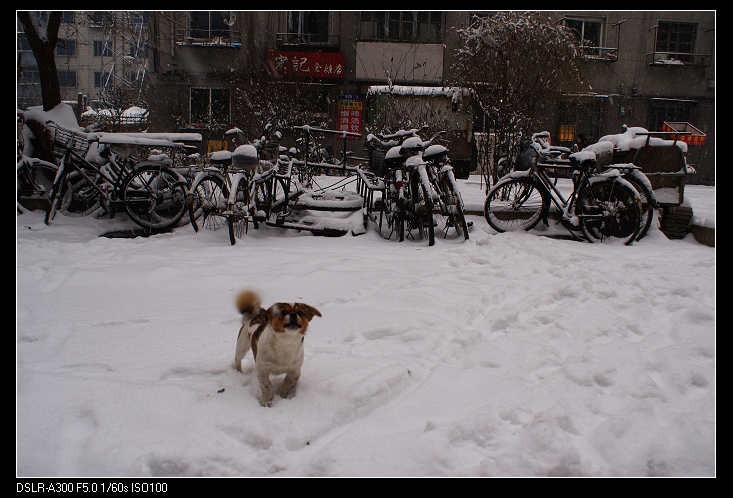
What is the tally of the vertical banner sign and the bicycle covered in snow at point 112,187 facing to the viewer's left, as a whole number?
1

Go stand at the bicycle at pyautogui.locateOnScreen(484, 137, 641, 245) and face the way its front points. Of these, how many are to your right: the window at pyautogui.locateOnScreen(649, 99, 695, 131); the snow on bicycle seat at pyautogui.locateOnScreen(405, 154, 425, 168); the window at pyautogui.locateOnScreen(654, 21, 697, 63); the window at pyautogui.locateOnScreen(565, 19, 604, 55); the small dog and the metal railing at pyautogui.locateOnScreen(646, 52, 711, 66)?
4

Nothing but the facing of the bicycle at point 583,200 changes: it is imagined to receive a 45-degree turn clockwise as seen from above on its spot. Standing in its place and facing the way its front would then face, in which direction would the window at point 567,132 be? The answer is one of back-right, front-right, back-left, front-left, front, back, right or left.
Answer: front-right

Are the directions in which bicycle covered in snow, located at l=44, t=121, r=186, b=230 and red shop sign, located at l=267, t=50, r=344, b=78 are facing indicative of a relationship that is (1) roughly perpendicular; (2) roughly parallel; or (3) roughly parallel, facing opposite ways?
roughly perpendicular

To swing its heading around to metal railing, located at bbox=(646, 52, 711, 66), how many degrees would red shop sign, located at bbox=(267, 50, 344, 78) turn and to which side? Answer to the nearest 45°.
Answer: approximately 90° to its left

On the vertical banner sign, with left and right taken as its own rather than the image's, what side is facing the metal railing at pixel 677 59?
left

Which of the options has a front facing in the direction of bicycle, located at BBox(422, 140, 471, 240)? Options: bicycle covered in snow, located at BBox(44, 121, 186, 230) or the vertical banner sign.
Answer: the vertical banner sign

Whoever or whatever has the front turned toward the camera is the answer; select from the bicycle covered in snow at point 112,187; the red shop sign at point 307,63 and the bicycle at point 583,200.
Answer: the red shop sign

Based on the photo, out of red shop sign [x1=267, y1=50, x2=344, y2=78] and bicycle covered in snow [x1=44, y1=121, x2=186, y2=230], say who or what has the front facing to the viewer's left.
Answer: the bicycle covered in snow

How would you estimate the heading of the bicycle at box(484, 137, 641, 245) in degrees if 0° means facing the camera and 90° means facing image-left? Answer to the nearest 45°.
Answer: approximately 90°

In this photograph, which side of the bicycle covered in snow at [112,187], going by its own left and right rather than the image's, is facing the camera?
left

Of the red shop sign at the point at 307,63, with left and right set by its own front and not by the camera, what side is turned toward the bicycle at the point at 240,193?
front

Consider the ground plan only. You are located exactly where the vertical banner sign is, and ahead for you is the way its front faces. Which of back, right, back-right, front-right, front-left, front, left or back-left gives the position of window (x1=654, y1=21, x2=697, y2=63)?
left

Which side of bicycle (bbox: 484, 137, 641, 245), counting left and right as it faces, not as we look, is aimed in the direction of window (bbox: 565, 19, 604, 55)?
right
